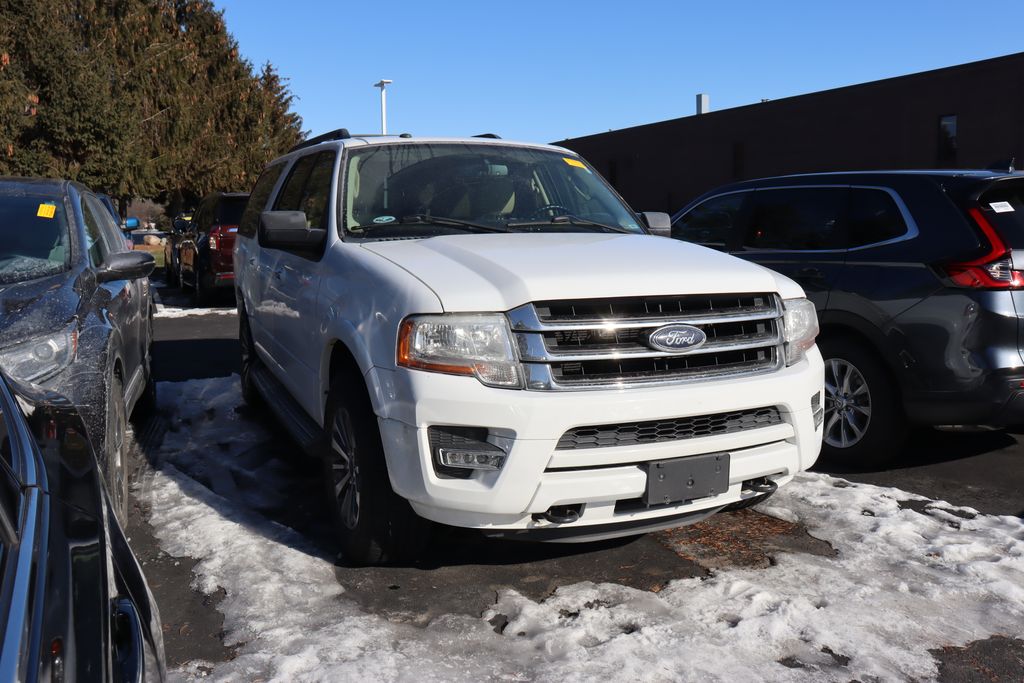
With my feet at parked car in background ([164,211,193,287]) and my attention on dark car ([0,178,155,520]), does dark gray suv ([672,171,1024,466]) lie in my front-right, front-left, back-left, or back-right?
front-left

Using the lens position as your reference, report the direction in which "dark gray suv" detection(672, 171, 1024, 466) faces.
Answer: facing away from the viewer and to the left of the viewer

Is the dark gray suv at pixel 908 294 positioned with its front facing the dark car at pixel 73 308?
no

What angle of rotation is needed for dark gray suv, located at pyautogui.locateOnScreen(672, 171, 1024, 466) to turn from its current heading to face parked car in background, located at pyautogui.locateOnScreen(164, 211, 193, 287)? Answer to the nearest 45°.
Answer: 0° — it already faces it

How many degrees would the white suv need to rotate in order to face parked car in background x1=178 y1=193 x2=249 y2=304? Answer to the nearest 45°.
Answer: approximately 180°

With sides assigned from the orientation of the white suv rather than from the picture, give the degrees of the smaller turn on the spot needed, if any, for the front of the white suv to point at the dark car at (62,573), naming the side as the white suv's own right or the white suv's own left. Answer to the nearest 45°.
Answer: approximately 90° to the white suv's own right

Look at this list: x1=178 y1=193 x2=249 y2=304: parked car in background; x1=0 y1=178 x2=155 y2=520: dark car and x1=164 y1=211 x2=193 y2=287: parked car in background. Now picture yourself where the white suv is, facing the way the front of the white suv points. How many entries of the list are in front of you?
0

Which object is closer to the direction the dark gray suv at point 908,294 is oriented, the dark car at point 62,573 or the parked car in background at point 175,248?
the parked car in background

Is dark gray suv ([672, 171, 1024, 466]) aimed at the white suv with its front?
no

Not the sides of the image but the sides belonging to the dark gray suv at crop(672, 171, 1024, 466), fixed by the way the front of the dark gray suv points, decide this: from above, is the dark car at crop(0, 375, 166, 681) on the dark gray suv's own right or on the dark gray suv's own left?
on the dark gray suv's own left

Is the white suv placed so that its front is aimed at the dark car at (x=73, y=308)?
no

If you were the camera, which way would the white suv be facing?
facing the viewer and to the right of the viewer

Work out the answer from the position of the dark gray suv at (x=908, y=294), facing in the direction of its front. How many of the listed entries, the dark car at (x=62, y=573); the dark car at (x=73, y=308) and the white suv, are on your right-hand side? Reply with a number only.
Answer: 0

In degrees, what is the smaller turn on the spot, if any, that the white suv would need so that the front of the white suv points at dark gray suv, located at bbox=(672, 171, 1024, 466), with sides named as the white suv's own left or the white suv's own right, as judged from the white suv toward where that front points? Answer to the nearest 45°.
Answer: approximately 90° to the white suv's own left

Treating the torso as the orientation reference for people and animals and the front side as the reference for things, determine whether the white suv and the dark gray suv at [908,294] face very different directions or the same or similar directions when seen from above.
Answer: very different directions

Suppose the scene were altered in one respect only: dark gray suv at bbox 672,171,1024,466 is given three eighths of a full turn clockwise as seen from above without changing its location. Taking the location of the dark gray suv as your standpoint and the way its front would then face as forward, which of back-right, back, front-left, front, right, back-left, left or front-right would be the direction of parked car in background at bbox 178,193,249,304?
back-left

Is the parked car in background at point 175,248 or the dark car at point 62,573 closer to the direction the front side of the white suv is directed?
the dark car
